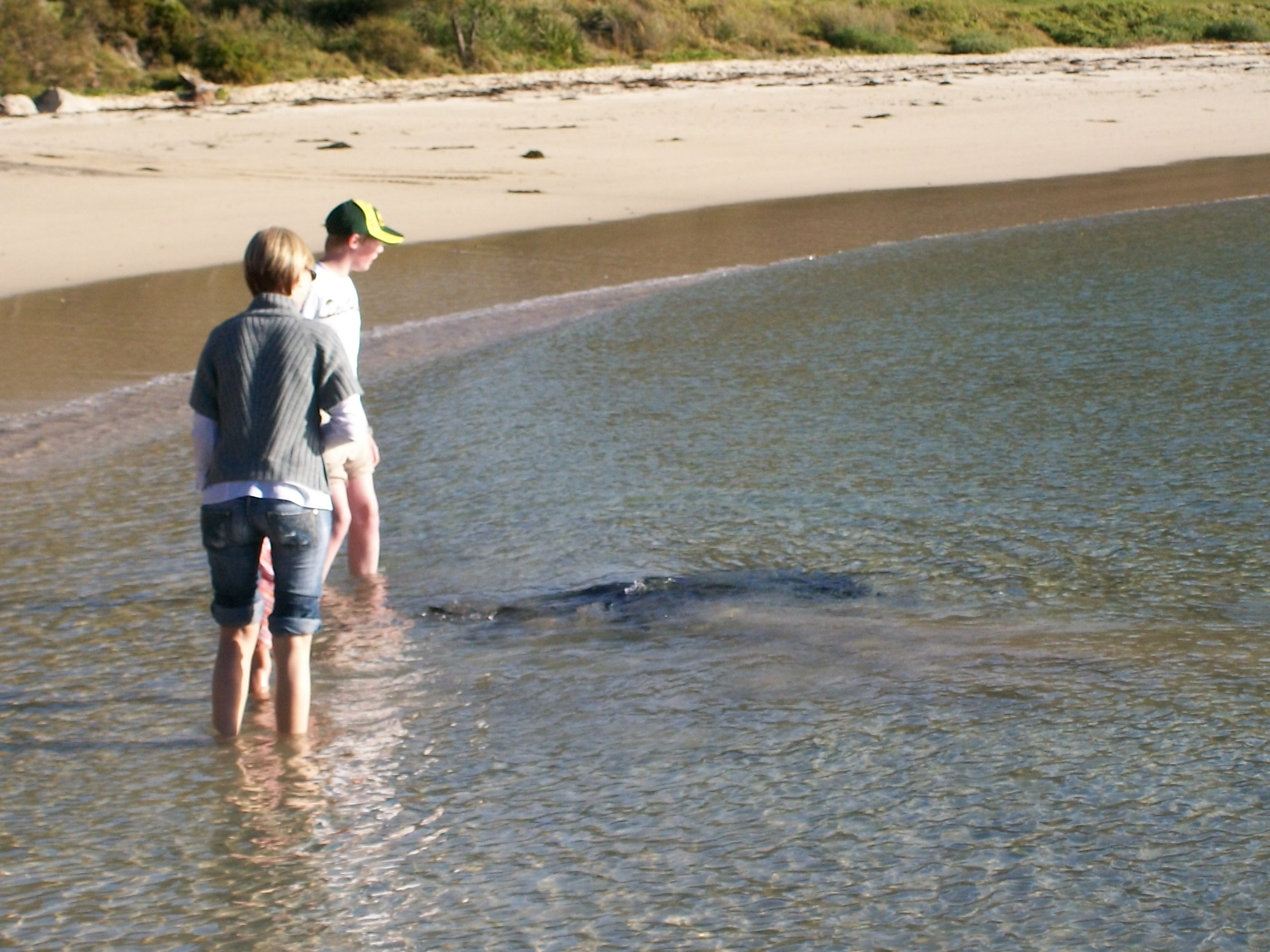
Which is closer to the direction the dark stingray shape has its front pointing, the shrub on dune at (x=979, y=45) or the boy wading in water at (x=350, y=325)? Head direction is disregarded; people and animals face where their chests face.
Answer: the shrub on dune

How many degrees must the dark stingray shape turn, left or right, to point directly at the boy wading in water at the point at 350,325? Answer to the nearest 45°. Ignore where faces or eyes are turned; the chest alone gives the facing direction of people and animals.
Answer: approximately 180°

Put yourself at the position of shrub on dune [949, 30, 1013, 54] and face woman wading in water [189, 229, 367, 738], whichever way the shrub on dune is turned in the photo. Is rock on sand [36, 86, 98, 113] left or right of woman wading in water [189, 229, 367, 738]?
right

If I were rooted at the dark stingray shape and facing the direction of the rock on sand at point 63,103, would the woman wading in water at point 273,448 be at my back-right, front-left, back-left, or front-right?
back-left

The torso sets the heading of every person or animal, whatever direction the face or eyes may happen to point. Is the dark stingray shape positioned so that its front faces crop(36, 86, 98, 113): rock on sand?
no

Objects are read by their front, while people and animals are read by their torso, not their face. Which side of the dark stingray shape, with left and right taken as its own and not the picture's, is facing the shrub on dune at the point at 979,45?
left

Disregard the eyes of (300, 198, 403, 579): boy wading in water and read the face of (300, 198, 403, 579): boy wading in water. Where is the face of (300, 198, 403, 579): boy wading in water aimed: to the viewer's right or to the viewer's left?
to the viewer's right

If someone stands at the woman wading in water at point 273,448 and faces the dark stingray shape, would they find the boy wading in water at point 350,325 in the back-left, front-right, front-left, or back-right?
front-left

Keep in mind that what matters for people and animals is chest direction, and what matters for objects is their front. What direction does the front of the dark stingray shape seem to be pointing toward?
to the viewer's right
